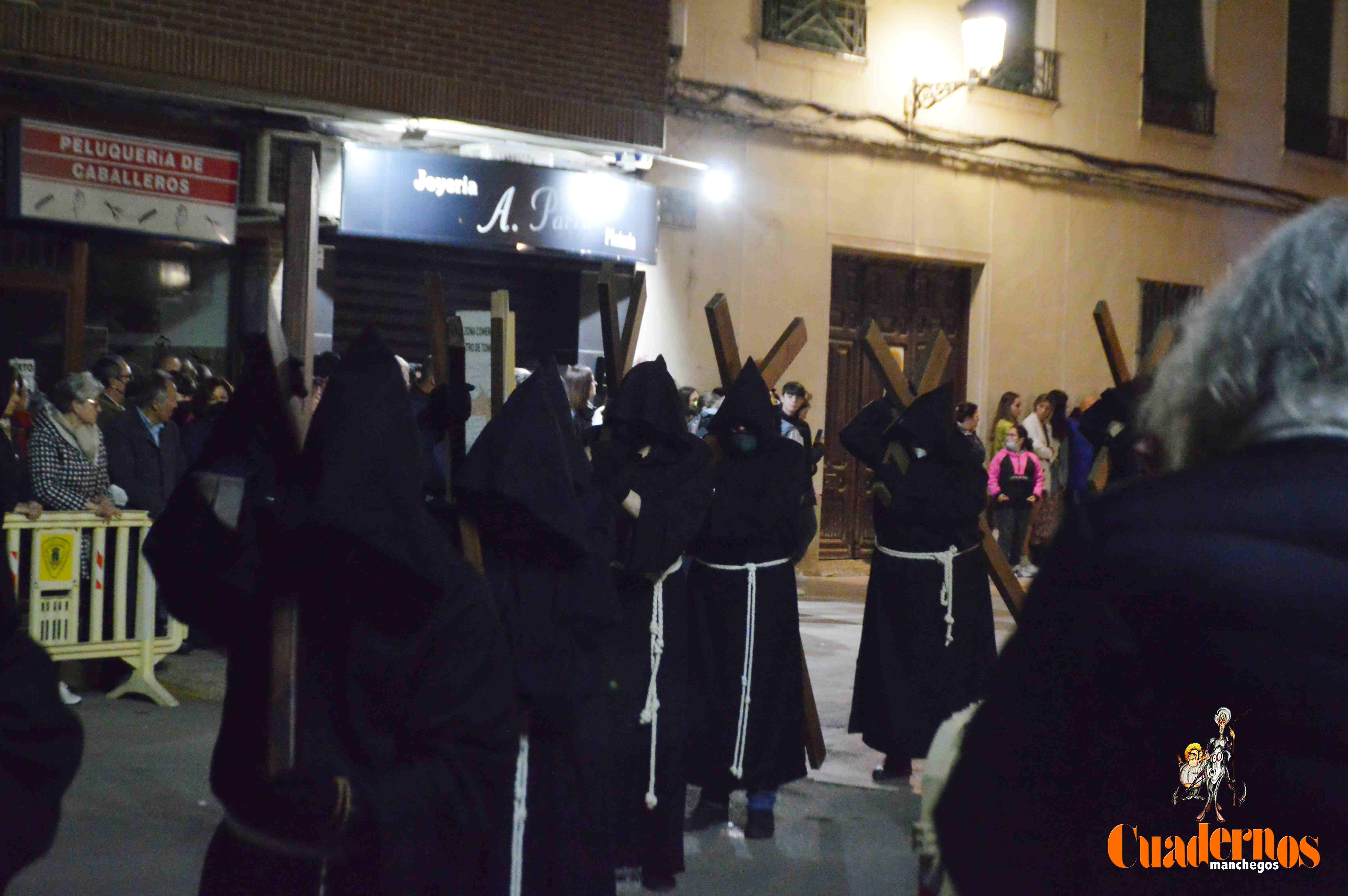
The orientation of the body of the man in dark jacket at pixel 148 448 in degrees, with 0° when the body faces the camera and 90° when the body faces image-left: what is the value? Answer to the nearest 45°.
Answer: approximately 315°

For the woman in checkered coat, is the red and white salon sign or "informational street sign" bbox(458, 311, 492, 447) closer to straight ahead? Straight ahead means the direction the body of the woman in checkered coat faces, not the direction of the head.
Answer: the informational street sign

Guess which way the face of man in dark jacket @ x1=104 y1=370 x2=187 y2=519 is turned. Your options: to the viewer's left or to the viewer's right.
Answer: to the viewer's right

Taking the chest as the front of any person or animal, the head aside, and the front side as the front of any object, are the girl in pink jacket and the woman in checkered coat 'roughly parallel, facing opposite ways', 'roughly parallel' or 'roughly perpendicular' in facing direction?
roughly perpendicular

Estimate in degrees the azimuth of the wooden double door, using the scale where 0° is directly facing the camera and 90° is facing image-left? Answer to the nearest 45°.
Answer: approximately 0°

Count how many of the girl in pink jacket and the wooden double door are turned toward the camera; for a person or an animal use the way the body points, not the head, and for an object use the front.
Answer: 2

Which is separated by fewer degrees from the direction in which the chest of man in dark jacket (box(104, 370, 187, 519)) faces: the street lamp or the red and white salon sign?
the street lamp

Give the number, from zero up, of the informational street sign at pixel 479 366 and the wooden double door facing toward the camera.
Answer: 2

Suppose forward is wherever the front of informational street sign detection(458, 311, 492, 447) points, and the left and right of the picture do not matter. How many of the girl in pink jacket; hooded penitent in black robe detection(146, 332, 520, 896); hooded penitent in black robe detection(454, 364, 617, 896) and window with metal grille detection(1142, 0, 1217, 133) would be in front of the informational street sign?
2

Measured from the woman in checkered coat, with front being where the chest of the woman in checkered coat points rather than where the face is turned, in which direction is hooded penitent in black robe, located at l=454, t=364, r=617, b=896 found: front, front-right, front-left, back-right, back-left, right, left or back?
front-right

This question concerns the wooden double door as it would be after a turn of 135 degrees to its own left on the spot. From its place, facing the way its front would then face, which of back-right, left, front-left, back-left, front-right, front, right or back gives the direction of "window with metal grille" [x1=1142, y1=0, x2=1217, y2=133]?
front
